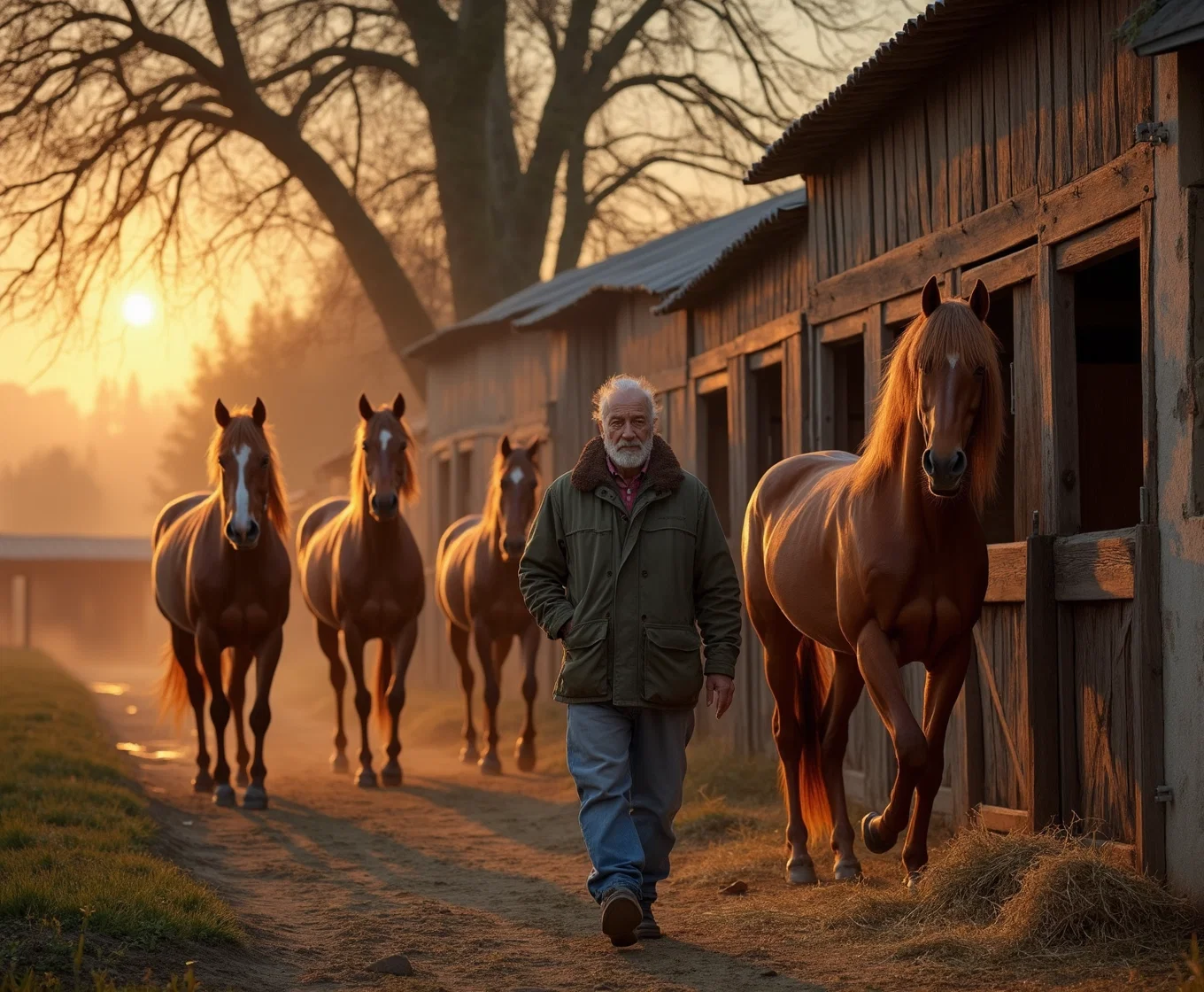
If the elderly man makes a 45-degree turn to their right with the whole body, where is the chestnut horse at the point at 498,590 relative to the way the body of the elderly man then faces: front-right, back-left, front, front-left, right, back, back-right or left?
back-right

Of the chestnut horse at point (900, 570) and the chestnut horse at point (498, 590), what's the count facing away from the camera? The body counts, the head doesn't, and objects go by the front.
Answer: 0

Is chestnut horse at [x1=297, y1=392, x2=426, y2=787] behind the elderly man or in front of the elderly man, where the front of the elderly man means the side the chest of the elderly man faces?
behind

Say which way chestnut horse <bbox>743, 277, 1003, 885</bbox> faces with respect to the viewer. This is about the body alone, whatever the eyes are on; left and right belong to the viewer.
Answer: facing the viewer and to the right of the viewer

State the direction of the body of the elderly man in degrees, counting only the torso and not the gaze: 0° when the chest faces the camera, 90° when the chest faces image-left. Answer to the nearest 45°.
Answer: approximately 0°

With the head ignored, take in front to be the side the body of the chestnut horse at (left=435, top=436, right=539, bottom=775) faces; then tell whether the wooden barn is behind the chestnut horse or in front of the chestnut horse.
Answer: in front

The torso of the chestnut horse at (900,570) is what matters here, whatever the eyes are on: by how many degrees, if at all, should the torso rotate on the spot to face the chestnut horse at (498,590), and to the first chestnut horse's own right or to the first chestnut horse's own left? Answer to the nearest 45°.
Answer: approximately 180°

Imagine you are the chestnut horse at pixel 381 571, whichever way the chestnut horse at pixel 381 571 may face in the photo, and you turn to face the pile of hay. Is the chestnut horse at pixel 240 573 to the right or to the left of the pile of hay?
right

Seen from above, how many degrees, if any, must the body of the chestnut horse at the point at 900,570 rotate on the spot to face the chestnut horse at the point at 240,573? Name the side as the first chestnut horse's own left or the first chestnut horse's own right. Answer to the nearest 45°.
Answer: approximately 180°

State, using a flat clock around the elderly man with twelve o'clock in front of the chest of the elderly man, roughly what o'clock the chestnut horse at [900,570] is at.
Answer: The chestnut horse is roughly at 8 o'clock from the elderly man.
